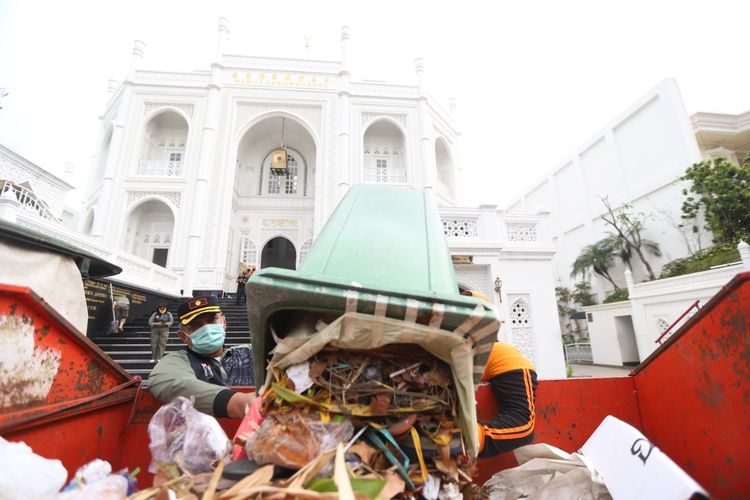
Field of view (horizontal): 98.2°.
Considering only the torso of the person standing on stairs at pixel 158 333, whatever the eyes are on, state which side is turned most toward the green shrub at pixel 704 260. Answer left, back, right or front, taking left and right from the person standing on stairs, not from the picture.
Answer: left

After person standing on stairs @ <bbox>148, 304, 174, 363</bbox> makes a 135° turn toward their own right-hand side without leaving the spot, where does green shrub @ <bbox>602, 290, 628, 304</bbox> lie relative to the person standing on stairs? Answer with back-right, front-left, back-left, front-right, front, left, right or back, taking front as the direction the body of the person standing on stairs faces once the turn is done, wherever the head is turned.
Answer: back-right

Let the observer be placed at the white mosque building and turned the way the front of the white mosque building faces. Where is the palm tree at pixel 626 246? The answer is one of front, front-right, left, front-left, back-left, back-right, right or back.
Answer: left

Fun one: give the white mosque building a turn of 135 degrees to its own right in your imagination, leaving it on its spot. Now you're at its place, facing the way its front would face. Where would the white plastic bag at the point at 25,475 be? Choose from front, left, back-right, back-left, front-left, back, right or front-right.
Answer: back-left

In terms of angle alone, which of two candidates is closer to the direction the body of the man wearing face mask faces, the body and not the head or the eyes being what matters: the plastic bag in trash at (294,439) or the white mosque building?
the plastic bag in trash

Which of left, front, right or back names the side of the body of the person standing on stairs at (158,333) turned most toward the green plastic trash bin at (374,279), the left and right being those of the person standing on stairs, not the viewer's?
front

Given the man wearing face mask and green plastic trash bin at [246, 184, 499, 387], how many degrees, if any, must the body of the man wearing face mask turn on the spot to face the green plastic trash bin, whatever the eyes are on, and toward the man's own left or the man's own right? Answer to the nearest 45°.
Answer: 0° — they already face it

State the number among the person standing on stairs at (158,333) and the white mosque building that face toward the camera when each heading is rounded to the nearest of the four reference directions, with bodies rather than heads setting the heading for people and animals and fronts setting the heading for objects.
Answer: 2

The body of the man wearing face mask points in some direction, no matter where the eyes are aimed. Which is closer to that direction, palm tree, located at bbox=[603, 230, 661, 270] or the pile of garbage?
the pile of garbage

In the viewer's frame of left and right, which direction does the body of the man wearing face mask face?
facing the viewer and to the right of the viewer

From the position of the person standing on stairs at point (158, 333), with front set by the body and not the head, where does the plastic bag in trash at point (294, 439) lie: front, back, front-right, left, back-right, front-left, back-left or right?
front
